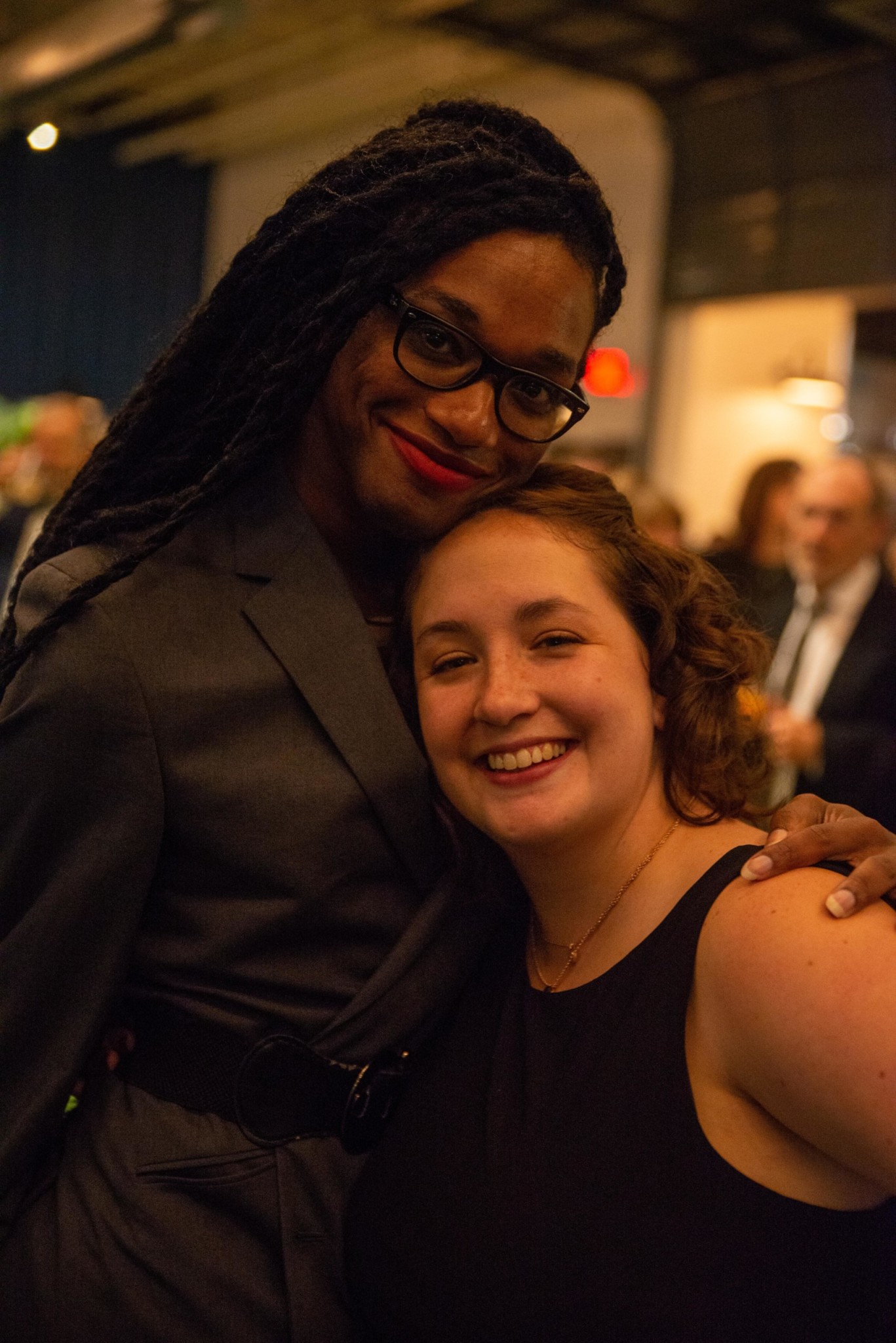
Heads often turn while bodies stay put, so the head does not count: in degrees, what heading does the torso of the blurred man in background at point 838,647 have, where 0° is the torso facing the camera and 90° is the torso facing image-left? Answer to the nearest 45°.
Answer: approximately 45°

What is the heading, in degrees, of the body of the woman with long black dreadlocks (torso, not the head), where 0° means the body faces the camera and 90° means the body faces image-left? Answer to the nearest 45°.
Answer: approximately 315°

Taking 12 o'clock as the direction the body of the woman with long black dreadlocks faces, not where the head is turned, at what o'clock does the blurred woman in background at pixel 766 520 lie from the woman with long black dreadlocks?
The blurred woman in background is roughly at 8 o'clock from the woman with long black dreadlocks.

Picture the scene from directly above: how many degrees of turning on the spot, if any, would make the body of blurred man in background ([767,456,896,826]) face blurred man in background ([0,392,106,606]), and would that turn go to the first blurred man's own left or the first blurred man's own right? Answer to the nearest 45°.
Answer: approximately 45° to the first blurred man's own right

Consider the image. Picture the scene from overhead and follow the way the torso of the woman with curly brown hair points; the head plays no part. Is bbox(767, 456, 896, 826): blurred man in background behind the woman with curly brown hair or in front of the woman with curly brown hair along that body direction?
behind

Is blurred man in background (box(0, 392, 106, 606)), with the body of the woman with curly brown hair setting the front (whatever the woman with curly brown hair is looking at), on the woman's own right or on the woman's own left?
on the woman's own right

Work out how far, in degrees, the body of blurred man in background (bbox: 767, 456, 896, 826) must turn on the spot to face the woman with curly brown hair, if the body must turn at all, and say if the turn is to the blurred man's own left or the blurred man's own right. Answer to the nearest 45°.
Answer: approximately 45° to the blurred man's own left

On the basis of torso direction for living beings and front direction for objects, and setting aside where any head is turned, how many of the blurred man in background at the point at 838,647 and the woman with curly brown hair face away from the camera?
0

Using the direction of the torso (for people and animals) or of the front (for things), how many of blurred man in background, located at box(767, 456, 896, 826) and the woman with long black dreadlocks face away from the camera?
0

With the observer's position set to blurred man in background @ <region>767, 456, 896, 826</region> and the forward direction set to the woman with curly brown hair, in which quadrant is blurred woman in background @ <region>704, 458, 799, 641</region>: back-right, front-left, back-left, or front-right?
back-right

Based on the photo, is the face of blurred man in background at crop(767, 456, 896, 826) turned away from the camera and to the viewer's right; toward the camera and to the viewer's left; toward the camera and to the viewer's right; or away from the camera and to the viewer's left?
toward the camera and to the viewer's left
